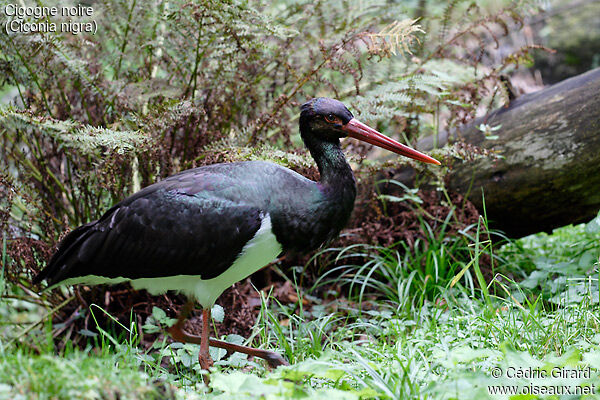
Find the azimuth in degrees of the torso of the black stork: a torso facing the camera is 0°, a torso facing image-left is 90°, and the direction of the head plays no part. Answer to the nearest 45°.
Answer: approximately 270°
